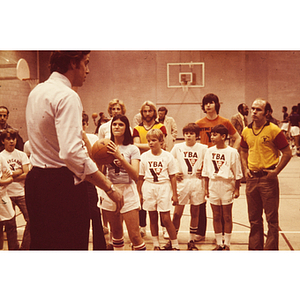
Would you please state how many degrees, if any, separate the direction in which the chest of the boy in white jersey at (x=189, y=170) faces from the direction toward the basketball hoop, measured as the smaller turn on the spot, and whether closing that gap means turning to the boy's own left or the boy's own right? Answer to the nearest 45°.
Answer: approximately 180°

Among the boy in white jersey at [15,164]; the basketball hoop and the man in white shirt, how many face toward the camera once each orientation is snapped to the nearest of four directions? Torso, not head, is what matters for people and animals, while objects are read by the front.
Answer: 2

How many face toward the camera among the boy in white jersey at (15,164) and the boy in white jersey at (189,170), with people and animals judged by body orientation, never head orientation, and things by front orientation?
2

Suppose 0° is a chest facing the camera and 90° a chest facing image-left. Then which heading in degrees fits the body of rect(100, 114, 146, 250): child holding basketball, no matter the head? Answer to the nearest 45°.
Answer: approximately 45°

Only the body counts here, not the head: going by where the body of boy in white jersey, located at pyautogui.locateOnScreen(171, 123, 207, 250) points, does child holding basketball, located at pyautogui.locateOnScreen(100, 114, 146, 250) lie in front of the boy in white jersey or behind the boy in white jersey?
in front

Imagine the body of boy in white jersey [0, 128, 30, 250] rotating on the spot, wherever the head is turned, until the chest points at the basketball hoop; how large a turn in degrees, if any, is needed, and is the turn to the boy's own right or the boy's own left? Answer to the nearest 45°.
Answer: approximately 135° to the boy's own left

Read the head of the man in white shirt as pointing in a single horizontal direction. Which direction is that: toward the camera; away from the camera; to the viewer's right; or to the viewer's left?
to the viewer's right

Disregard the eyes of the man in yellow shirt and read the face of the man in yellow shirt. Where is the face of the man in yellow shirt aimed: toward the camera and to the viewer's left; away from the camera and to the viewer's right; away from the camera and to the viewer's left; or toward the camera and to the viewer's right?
toward the camera and to the viewer's left

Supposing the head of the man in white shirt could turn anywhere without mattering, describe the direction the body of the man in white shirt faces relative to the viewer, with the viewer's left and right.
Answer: facing away from the viewer and to the right of the viewer

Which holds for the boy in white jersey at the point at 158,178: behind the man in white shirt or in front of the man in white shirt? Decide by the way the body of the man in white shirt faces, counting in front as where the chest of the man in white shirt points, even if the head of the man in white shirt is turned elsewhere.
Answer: in front

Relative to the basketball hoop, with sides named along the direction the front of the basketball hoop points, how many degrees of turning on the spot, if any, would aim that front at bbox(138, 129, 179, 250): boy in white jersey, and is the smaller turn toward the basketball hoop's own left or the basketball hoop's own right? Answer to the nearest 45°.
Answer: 0° — it already faces them

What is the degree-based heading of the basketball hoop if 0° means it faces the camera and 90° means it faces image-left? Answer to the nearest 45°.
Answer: approximately 0°

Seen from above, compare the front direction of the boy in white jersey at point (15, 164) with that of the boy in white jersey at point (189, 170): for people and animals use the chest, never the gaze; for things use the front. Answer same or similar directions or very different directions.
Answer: same or similar directions

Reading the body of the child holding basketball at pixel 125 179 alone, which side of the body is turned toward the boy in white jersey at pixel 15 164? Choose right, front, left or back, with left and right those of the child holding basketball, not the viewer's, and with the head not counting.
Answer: right

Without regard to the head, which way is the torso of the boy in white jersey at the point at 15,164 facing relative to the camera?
toward the camera
